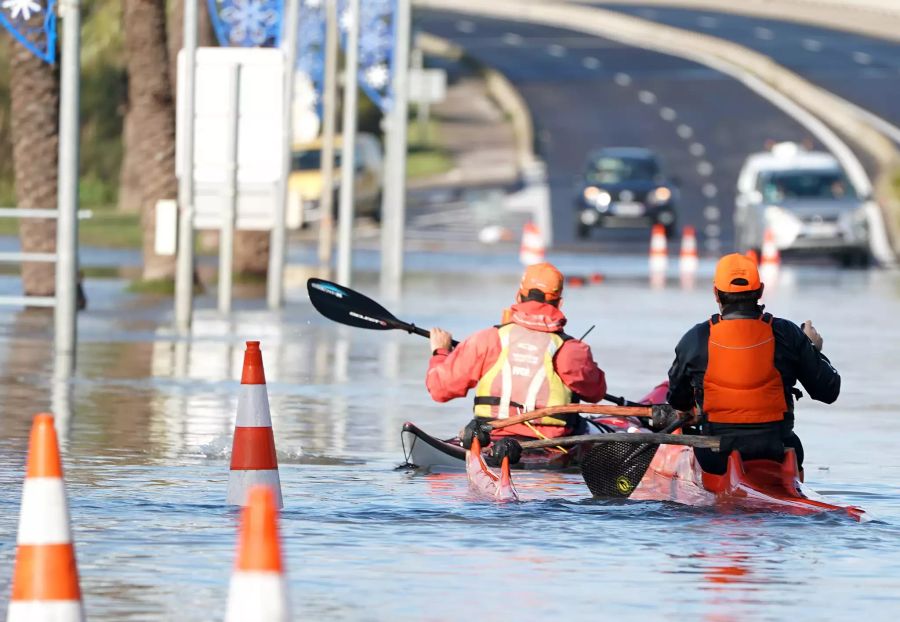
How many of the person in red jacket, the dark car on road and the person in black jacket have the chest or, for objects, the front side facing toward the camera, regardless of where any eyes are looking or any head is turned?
1

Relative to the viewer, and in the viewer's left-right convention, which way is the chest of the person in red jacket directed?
facing away from the viewer

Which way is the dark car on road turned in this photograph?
toward the camera

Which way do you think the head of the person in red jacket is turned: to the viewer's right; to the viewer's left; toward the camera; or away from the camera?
away from the camera

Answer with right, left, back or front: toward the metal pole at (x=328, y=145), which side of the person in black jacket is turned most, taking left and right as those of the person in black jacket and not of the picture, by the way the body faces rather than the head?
front

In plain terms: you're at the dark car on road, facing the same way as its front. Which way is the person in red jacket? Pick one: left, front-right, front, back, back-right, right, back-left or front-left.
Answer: front

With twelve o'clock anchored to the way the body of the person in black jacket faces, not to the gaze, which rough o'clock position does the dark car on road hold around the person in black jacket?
The dark car on road is roughly at 12 o'clock from the person in black jacket.

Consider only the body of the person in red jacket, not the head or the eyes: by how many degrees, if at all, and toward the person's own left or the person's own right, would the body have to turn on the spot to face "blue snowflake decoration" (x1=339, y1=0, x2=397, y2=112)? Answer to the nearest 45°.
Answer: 0° — they already face it

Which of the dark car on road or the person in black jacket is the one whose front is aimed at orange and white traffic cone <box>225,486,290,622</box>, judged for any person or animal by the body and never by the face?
the dark car on road

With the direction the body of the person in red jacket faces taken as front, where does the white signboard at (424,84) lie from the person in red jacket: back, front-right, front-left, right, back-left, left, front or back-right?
front

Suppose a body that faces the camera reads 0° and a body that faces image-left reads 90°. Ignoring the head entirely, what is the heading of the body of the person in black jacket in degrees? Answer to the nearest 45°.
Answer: approximately 180°

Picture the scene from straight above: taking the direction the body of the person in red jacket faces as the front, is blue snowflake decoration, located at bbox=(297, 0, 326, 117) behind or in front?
in front

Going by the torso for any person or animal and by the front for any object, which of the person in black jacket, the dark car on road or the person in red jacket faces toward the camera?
the dark car on road

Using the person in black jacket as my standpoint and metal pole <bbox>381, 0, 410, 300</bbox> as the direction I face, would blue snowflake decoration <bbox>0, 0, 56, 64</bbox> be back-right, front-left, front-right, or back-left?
front-left
